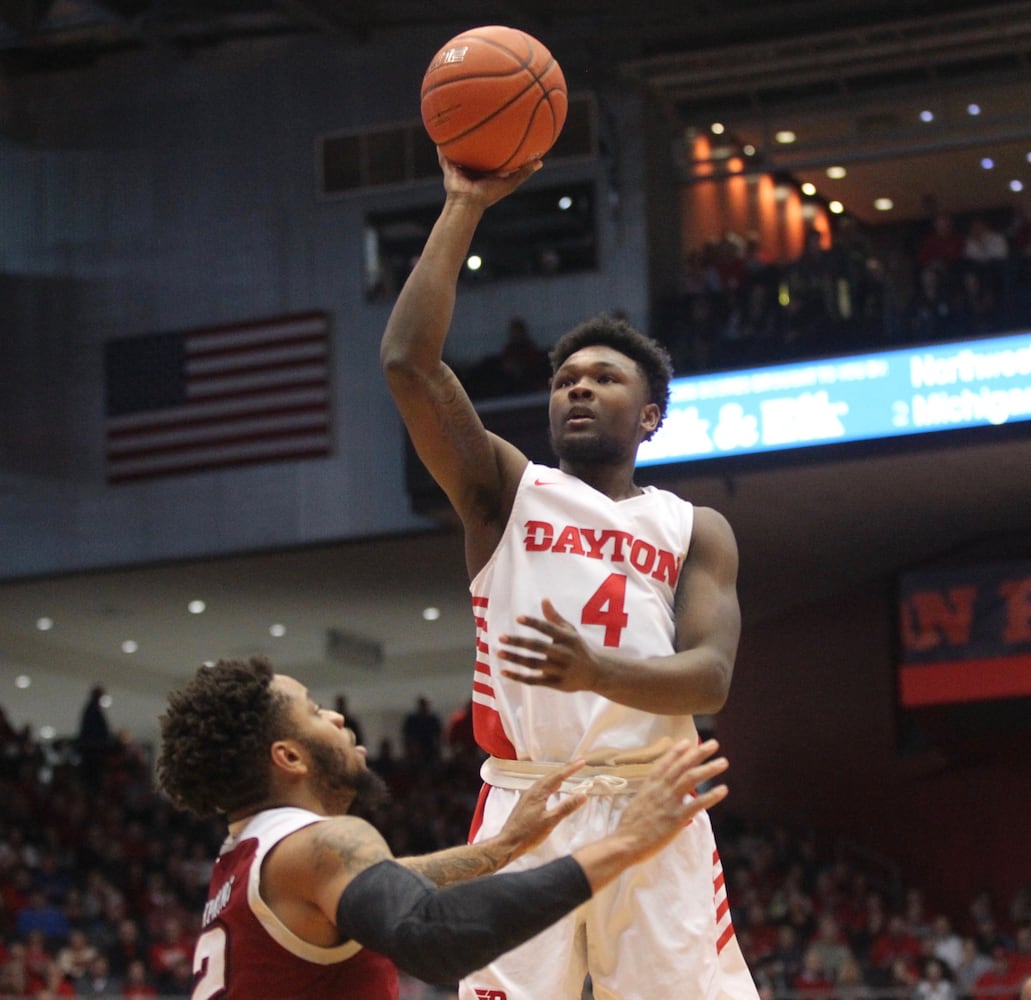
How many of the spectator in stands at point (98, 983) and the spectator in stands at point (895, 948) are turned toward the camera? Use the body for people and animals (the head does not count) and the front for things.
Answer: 2

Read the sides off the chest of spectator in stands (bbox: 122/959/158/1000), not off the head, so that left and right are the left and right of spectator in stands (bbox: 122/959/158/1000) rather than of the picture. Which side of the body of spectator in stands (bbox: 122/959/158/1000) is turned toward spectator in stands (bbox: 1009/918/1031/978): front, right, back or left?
left

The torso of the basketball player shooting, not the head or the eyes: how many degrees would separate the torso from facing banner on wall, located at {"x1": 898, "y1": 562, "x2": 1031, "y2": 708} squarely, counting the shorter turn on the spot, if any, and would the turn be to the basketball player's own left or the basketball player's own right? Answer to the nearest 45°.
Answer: approximately 180°

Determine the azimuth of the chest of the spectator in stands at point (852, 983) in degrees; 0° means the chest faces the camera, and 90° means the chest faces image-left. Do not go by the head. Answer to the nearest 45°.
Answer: approximately 0°

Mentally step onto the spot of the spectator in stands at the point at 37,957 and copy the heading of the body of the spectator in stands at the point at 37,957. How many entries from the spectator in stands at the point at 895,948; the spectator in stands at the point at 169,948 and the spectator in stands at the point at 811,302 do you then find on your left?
3

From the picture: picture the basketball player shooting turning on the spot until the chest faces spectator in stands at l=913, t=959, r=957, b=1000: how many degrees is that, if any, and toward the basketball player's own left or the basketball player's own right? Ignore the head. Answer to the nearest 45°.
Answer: approximately 180°

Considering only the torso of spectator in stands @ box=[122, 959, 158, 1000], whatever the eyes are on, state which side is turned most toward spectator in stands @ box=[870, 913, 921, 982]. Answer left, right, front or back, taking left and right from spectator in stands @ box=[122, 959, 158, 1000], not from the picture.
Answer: left

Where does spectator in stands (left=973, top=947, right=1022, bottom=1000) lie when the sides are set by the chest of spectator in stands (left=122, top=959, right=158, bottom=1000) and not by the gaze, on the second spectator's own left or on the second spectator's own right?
on the second spectator's own left

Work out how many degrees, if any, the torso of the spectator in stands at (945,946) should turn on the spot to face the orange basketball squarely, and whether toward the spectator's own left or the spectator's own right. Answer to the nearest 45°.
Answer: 0° — they already face it

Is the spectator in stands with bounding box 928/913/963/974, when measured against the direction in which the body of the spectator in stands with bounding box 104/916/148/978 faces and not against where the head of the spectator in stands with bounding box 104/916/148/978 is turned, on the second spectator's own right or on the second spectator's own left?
on the second spectator's own left

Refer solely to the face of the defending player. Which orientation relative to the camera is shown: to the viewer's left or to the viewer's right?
to the viewer's right
